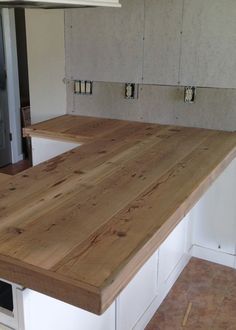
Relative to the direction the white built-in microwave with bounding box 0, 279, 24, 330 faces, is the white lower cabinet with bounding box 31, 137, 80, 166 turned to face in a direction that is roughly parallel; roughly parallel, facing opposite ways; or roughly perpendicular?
roughly parallel

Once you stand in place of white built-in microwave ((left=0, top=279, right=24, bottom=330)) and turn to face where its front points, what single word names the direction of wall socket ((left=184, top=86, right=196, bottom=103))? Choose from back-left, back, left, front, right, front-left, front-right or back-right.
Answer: back

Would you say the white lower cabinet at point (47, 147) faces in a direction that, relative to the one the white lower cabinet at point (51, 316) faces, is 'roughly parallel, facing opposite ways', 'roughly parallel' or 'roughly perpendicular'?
roughly parallel

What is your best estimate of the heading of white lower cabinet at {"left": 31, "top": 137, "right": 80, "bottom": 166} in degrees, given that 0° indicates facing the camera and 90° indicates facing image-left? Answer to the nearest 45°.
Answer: approximately 45°

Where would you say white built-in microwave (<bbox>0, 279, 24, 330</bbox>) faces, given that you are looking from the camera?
facing the viewer and to the left of the viewer

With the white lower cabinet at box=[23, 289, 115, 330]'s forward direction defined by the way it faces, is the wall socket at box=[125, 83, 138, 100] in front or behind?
behind

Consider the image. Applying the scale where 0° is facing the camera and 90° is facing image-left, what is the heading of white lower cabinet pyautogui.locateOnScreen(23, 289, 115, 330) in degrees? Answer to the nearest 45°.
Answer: approximately 45°

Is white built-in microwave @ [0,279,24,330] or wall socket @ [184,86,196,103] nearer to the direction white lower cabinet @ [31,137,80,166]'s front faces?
the white built-in microwave

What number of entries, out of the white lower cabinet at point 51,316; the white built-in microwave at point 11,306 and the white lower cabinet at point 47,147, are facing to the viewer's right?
0

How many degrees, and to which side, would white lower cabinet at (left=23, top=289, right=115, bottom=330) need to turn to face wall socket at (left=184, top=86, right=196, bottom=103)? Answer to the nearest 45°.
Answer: approximately 180°

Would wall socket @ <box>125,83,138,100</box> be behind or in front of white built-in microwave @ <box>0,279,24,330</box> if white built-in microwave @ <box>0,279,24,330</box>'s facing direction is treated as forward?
behind

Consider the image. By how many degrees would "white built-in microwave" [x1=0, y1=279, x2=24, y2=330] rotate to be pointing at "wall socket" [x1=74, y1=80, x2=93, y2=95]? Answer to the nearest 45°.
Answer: approximately 135° to its right

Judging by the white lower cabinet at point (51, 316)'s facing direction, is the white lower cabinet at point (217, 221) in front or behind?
behind
